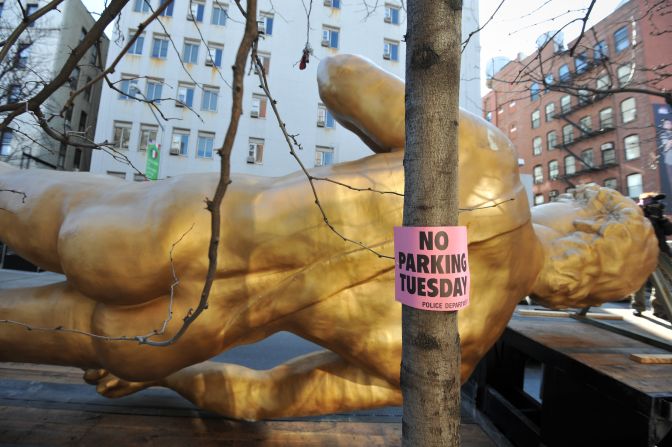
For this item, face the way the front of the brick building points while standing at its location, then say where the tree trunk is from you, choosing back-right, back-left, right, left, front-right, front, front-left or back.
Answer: front-left

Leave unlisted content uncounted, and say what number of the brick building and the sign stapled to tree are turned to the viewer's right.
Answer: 0

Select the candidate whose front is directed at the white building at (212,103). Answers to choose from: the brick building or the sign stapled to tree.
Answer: the brick building

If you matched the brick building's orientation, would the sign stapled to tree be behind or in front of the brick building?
in front

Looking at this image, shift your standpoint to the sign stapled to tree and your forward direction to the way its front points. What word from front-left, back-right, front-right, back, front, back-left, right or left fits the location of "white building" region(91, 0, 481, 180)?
back-right

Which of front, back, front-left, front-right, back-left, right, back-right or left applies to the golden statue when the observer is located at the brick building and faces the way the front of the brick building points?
front-left

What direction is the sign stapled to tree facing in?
toward the camera

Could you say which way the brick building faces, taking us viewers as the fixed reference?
facing the viewer and to the left of the viewer
